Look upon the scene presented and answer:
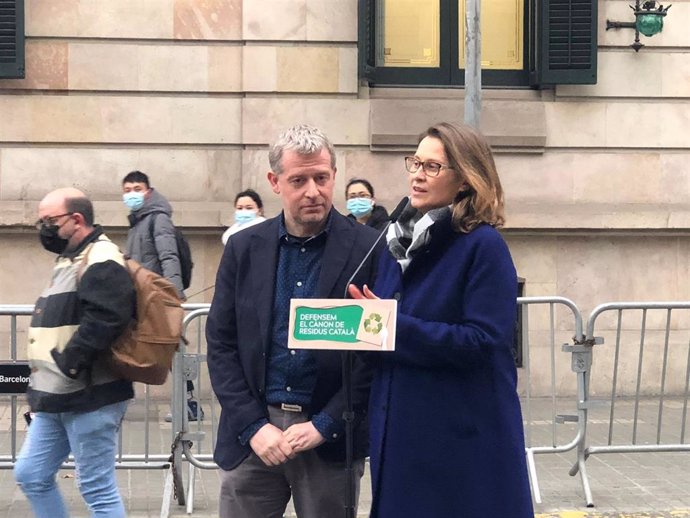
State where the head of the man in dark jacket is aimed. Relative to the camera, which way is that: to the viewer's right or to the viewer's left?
to the viewer's right

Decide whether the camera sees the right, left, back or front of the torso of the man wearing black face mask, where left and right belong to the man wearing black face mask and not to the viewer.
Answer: left

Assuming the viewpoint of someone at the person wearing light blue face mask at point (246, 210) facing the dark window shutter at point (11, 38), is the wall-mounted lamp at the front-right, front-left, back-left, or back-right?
back-right

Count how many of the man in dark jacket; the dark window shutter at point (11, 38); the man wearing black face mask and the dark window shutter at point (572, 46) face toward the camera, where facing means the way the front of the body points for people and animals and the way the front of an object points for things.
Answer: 3

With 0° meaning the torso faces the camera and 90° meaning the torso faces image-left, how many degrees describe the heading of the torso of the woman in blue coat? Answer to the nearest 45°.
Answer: approximately 45°

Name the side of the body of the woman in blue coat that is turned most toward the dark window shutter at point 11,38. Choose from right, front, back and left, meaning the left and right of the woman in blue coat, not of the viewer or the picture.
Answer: right

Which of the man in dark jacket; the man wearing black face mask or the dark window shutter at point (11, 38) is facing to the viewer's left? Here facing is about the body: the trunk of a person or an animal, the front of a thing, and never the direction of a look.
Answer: the man wearing black face mask

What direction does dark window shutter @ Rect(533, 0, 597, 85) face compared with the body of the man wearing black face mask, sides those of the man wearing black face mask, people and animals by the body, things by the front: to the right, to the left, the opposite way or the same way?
to the left

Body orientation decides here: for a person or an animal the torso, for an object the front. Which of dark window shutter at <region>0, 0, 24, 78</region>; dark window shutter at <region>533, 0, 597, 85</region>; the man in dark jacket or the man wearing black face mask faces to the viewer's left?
the man wearing black face mask
